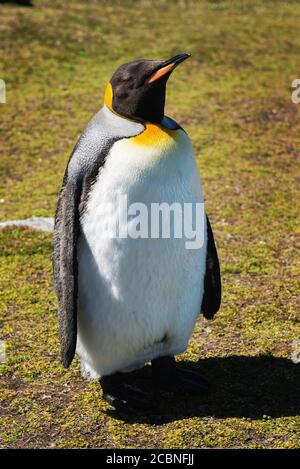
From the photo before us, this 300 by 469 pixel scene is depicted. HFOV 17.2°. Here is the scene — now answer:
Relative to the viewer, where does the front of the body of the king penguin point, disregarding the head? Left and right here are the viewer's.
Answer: facing the viewer and to the right of the viewer
